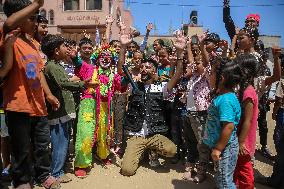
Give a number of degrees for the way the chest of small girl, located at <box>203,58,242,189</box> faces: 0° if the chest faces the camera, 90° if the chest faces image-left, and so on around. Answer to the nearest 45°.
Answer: approximately 90°

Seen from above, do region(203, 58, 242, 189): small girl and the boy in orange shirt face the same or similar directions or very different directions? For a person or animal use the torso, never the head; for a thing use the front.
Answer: very different directions

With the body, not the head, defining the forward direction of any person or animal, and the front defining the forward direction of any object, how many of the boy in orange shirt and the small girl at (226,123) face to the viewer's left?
1

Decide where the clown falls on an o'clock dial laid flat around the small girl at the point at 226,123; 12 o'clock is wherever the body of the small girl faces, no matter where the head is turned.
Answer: The clown is roughly at 1 o'clock from the small girl.

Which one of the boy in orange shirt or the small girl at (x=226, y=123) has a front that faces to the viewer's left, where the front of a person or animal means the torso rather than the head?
the small girl

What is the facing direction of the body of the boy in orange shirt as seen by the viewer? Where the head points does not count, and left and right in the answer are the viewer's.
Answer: facing the viewer and to the right of the viewer
